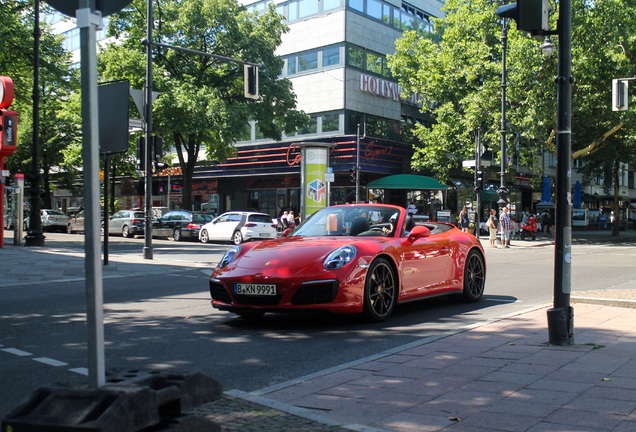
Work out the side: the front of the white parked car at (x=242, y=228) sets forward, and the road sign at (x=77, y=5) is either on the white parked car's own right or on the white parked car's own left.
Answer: on the white parked car's own left

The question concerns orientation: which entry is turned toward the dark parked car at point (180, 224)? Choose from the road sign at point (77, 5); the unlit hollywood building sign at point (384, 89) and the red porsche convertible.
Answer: the road sign

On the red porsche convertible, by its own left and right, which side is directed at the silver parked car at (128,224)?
right

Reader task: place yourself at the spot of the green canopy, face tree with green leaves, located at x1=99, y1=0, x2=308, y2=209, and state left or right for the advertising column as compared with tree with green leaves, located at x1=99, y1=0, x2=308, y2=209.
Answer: left

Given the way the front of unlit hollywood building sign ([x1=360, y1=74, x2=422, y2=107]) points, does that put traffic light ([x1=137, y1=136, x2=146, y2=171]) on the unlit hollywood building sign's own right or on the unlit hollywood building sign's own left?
on the unlit hollywood building sign's own right

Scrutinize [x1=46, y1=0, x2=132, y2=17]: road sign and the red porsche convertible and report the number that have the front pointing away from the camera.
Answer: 1

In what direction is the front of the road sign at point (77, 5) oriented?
away from the camera

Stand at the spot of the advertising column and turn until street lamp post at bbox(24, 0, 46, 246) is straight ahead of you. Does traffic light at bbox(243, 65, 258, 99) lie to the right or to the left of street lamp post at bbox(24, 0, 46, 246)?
left

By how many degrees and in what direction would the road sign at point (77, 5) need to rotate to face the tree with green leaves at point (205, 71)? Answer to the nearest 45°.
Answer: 0° — it already faces it

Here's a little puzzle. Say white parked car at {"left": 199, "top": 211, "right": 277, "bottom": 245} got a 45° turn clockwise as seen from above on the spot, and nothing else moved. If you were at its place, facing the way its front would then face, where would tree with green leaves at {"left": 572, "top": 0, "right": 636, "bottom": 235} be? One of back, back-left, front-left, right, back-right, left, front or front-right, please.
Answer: right
